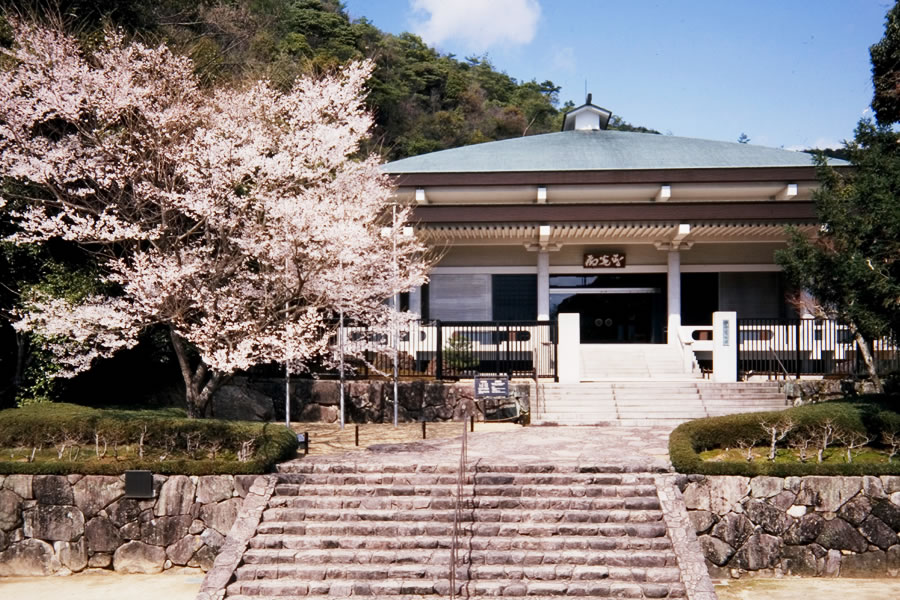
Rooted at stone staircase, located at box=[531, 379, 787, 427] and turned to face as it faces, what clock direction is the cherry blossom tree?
The cherry blossom tree is roughly at 2 o'clock from the stone staircase.

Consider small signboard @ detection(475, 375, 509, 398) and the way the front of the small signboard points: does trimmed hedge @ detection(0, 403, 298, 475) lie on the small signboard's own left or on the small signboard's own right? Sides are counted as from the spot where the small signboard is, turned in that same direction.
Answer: on the small signboard's own right

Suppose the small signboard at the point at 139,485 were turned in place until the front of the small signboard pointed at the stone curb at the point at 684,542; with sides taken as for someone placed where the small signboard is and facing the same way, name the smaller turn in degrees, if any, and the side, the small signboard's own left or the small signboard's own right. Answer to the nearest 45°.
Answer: approximately 45° to the small signboard's own left

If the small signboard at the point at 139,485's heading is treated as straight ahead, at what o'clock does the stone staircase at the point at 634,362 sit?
The stone staircase is roughly at 8 o'clock from the small signboard.

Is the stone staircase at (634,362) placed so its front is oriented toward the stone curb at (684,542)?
yes

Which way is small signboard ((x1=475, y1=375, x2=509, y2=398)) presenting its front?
toward the camera

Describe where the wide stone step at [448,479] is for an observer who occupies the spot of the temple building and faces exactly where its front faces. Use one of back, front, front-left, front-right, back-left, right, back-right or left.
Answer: front

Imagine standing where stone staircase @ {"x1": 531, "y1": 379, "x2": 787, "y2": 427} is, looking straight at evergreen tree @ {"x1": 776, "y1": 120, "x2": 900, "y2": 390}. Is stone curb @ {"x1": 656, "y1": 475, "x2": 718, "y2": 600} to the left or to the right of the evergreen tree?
right

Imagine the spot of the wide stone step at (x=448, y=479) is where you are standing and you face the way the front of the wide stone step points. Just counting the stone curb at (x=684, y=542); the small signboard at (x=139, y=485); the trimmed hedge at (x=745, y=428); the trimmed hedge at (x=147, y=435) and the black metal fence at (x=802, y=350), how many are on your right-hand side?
2

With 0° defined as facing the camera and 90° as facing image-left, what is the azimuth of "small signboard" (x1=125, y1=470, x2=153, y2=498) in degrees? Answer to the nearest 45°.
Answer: approximately 0°

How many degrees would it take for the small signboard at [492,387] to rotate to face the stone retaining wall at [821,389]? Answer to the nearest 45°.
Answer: approximately 90° to its left
